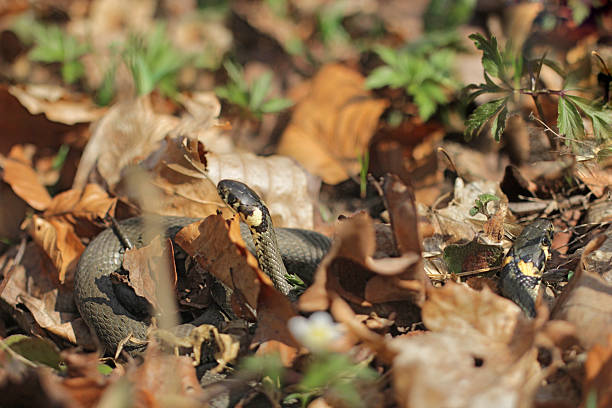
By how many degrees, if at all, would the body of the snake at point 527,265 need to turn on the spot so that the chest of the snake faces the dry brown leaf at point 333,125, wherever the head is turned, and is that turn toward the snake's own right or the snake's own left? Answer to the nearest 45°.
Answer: approximately 90° to the snake's own left

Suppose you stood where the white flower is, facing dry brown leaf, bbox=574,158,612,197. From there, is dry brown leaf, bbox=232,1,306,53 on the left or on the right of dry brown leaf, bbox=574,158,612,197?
left

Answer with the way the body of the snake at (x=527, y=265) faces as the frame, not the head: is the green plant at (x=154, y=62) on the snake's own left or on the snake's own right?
on the snake's own left

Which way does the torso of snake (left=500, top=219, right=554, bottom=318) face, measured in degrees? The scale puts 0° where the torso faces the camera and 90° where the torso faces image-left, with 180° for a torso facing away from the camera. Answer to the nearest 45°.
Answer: approximately 225°

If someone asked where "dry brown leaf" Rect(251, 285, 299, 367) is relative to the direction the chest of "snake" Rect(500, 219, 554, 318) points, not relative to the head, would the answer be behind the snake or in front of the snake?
behind

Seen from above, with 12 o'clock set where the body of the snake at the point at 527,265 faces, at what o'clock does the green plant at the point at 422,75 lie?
The green plant is roughly at 10 o'clock from the snake.

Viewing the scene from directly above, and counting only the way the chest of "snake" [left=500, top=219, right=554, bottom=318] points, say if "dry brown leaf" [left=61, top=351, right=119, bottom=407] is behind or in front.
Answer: behind

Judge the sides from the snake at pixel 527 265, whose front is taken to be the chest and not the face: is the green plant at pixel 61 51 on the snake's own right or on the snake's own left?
on the snake's own left

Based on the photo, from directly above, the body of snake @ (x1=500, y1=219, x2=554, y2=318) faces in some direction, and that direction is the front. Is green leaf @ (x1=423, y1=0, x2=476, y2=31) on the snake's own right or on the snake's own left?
on the snake's own left

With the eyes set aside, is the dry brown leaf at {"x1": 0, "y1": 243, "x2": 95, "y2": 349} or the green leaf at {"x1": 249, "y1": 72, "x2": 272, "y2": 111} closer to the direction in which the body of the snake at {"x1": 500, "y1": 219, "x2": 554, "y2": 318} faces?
the green leaf
